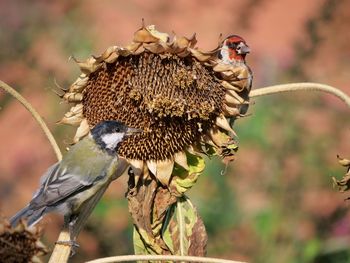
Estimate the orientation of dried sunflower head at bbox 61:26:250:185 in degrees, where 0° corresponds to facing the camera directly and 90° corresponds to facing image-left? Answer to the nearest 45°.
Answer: approximately 0°
